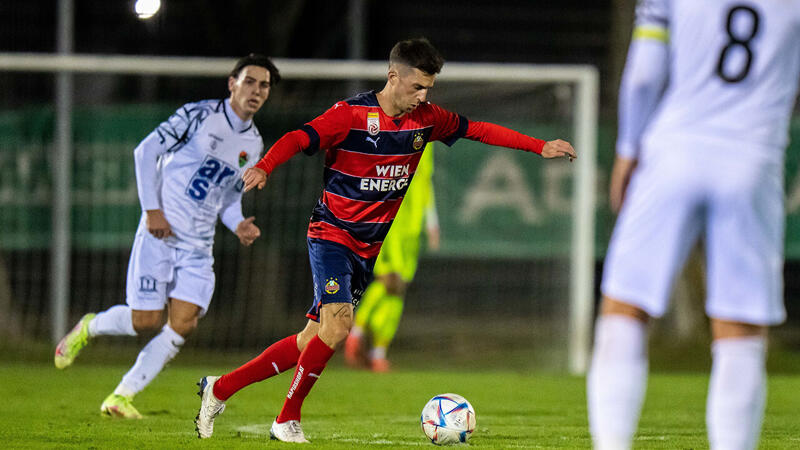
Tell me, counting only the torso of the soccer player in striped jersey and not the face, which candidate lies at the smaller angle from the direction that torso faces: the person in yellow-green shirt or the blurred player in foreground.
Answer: the blurred player in foreground

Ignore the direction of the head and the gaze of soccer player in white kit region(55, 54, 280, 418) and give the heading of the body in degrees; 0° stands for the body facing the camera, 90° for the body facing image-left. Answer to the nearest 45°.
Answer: approximately 315°

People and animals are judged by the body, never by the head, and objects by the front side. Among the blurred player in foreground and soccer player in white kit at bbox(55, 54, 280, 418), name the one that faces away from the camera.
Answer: the blurred player in foreground

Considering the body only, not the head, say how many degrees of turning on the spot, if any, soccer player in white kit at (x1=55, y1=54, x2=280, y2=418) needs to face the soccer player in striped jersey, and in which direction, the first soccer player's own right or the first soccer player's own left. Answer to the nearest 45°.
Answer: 0° — they already face them

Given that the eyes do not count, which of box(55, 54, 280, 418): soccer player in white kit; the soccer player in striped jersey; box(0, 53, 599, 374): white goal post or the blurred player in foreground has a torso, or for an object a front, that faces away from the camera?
the blurred player in foreground

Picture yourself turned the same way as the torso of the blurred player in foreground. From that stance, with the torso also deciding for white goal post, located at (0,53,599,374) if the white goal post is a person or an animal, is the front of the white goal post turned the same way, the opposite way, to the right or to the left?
the opposite way

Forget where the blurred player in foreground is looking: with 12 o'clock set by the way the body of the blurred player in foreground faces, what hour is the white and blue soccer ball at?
The white and blue soccer ball is roughly at 11 o'clock from the blurred player in foreground.

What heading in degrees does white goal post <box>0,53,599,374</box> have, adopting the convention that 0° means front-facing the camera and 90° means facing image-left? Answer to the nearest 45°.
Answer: approximately 0°

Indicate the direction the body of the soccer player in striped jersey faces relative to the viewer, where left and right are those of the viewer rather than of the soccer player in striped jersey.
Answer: facing the viewer and to the right of the viewer

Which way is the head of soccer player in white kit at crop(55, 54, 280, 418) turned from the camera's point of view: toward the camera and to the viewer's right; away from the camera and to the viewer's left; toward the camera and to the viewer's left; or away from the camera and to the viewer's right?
toward the camera and to the viewer's right

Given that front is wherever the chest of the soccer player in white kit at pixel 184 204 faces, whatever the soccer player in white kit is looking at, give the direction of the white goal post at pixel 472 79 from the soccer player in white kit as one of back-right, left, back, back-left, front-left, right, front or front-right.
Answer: left

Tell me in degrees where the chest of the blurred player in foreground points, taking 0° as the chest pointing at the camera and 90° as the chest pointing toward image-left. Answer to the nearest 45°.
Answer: approximately 180°

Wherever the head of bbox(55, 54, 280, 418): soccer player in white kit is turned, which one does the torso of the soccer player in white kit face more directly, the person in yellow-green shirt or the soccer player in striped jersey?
the soccer player in striped jersey
